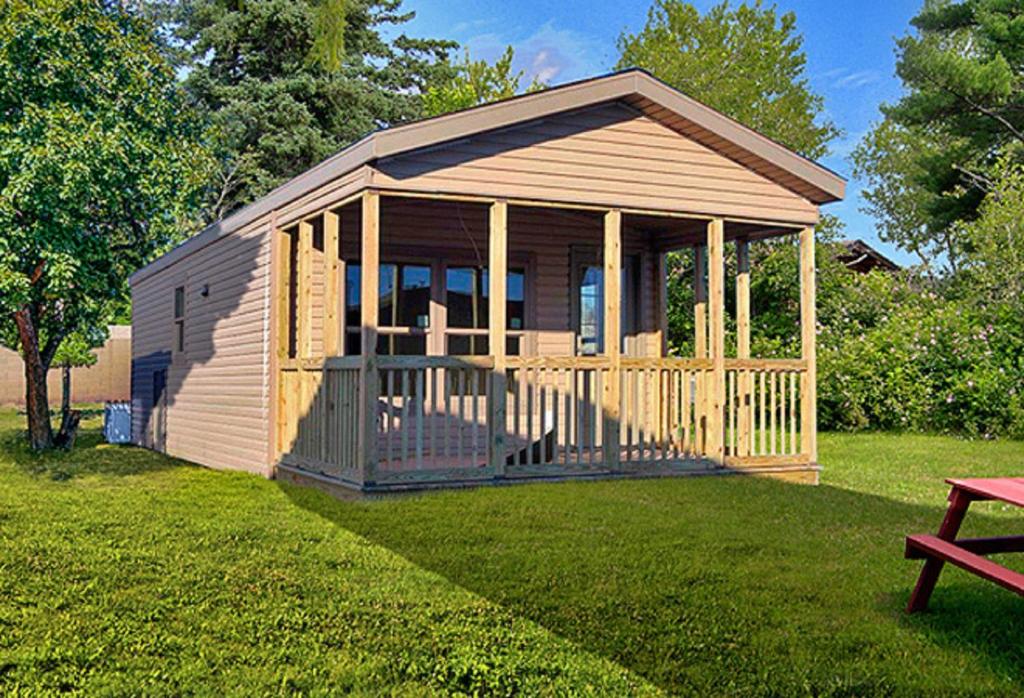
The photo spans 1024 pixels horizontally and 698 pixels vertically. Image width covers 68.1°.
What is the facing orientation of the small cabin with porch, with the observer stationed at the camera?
facing the viewer and to the right of the viewer

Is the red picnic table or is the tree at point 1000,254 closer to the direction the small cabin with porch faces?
the red picnic table

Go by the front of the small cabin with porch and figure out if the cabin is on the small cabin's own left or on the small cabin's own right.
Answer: on the small cabin's own left

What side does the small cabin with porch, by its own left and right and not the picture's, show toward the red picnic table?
front

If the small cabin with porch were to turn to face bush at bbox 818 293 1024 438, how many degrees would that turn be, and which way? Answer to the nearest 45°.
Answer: approximately 90° to its left

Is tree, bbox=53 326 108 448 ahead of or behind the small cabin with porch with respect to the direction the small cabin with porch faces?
behind

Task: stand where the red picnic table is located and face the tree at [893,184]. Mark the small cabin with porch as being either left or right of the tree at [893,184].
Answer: left

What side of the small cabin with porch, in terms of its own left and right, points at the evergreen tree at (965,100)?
left

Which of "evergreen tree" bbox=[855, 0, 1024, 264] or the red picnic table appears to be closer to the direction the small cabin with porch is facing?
the red picnic table
